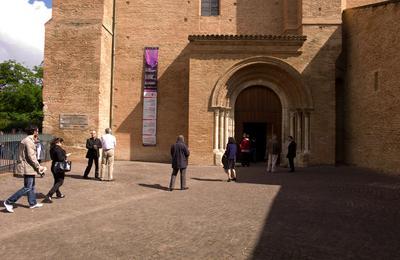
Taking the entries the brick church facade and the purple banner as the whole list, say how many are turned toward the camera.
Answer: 2

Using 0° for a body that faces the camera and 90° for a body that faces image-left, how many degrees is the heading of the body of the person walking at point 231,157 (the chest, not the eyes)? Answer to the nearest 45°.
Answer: approximately 180°

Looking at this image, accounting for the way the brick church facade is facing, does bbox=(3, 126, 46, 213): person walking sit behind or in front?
in front

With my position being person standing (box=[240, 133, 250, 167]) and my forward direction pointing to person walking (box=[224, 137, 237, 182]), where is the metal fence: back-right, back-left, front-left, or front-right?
front-right

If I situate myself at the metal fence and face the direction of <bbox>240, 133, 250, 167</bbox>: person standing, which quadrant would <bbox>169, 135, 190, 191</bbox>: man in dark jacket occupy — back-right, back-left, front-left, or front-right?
front-right

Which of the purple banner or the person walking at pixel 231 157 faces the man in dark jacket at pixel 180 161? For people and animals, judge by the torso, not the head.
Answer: the purple banner

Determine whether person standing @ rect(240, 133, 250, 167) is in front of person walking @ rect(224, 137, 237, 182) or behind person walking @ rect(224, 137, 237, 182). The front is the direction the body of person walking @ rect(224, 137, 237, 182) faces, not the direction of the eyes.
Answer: in front

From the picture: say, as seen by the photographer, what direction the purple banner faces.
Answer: facing the viewer

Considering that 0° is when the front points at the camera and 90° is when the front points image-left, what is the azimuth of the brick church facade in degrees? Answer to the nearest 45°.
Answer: approximately 0°
